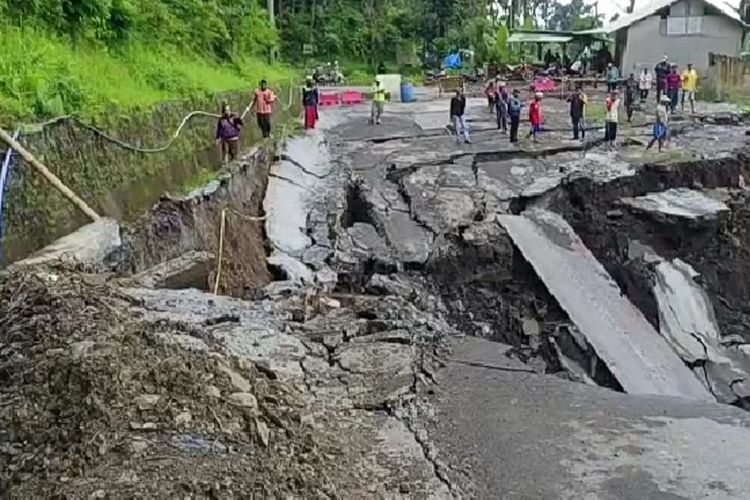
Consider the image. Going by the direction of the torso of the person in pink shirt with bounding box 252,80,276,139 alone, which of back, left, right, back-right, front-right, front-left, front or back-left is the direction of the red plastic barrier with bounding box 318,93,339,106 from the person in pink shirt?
back

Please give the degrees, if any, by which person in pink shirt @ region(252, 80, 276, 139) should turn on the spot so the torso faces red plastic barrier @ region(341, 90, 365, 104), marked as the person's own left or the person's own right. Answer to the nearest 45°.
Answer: approximately 180°

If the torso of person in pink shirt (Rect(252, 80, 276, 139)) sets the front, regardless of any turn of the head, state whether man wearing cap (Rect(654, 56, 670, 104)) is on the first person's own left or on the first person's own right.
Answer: on the first person's own left

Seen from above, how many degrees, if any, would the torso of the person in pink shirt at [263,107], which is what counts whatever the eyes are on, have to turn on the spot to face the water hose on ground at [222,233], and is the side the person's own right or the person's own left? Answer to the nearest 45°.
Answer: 0° — they already face it

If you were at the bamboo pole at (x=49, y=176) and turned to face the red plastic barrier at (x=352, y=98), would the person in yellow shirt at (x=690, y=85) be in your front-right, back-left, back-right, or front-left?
front-right

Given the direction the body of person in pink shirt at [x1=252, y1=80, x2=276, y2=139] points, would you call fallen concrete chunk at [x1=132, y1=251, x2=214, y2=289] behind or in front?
in front

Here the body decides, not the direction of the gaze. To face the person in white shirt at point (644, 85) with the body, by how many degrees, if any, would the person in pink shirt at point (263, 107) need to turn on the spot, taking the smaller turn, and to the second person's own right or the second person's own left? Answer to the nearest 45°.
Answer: approximately 135° to the second person's own left

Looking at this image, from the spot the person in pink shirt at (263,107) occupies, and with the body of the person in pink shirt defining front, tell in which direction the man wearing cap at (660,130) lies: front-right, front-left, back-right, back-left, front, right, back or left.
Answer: left

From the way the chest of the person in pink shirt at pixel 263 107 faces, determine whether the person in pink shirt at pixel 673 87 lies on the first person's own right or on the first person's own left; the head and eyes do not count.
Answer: on the first person's own left

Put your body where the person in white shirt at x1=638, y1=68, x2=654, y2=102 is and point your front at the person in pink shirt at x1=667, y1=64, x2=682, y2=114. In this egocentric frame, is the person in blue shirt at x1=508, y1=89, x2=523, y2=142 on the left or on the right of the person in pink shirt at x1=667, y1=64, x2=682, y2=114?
right

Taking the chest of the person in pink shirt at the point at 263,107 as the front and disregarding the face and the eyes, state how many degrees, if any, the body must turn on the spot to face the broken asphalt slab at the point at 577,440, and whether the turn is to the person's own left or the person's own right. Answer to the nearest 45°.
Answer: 0° — they already face it

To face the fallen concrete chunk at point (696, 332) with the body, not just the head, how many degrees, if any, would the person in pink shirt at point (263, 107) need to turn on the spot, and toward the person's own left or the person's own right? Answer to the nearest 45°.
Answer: approximately 45° to the person's own left

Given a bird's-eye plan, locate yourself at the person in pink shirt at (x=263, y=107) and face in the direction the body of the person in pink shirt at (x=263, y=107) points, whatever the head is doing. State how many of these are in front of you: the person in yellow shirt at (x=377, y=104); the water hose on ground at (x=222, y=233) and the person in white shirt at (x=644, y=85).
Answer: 1

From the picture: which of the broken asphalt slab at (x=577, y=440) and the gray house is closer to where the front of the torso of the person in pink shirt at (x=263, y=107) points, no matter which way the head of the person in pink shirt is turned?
the broken asphalt slab

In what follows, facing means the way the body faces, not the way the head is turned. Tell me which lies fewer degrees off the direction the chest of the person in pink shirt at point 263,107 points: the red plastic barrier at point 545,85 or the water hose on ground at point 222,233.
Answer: the water hose on ground

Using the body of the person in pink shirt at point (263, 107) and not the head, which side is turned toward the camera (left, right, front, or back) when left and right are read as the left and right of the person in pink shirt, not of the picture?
front

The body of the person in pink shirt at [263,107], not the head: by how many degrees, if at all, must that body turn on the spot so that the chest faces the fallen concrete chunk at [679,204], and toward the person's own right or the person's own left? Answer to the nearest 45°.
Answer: approximately 90° to the person's own left

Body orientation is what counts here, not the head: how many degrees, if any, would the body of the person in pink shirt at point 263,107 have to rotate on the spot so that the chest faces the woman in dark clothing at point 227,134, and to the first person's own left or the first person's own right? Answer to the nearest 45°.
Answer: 0° — they already face them
